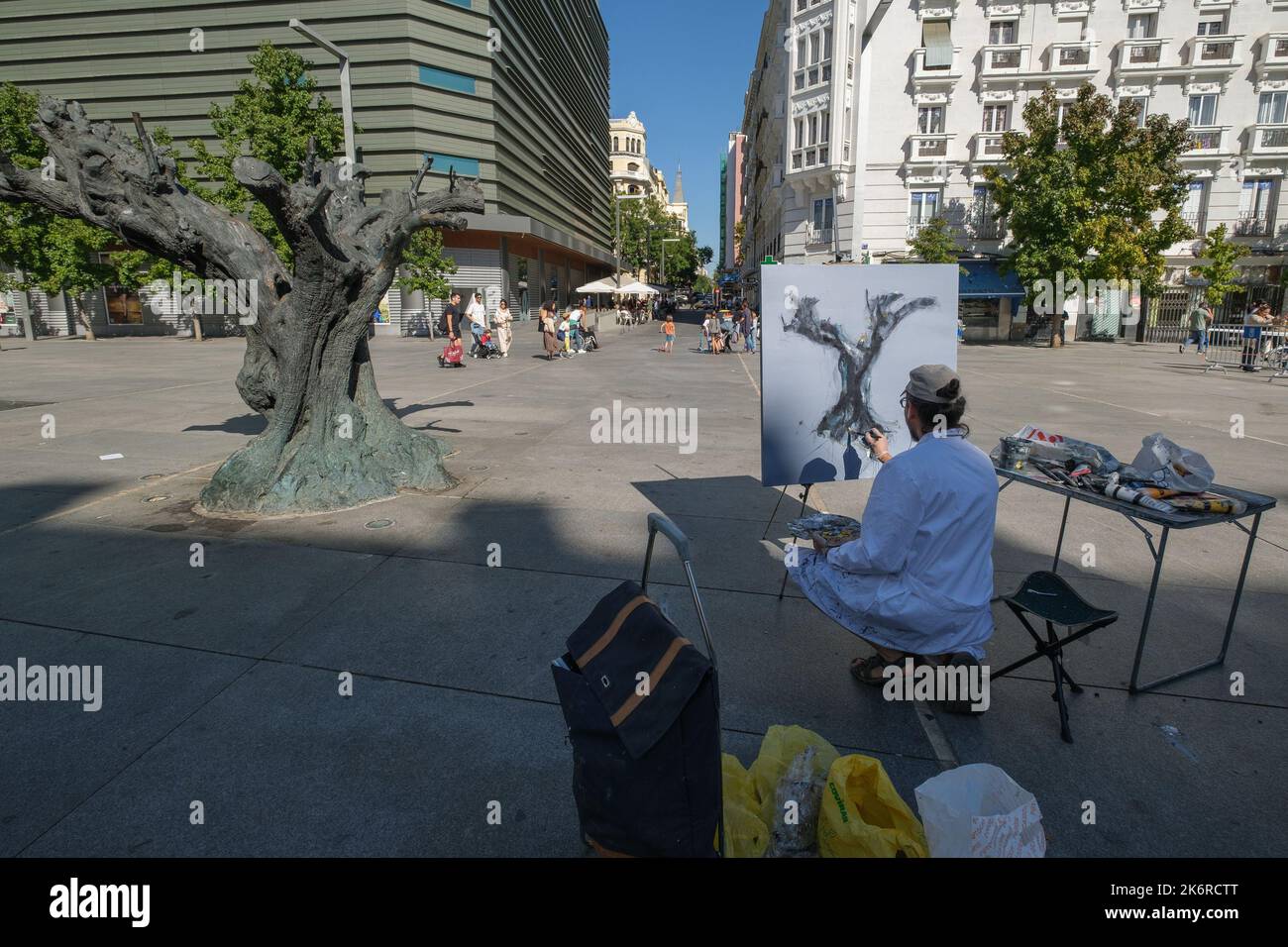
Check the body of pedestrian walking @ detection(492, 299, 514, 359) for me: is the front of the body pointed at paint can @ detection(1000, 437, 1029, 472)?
yes

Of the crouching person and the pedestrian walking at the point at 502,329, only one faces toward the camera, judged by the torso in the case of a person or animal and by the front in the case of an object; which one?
the pedestrian walking

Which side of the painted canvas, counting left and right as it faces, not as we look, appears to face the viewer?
front

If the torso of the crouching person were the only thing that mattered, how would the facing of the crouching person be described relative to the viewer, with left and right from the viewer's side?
facing away from the viewer and to the left of the viewer

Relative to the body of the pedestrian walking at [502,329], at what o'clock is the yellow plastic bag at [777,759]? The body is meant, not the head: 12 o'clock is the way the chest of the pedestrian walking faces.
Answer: The yellow plastic bag is roughly at 12 o'clock from the pedestrian walking.

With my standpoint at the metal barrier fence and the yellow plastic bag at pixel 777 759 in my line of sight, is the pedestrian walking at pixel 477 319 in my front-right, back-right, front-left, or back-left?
front-right

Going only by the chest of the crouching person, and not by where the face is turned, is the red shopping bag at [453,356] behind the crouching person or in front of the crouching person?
in front

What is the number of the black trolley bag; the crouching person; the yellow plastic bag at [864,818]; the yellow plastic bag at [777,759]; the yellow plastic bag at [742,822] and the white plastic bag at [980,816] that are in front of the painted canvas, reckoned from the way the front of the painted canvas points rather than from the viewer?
6

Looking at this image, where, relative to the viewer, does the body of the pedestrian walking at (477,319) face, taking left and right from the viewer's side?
facing the viewer and to the right of the viewer

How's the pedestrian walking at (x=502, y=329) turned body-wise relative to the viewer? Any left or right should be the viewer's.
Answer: facing the viewer

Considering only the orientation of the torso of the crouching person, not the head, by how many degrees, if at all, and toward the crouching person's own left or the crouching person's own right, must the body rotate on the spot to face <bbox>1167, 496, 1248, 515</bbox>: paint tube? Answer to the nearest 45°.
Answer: approximately 90° to the crouching person's own right

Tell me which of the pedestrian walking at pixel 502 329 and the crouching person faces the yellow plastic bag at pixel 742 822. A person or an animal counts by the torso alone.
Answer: the pedestrian walking

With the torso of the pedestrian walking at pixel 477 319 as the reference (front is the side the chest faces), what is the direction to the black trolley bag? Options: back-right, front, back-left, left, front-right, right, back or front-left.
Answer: front-right

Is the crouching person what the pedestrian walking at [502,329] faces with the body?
yes

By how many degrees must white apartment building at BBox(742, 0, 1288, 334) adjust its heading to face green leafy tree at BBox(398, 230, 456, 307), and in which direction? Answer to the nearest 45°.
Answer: approximately 45° to its right
